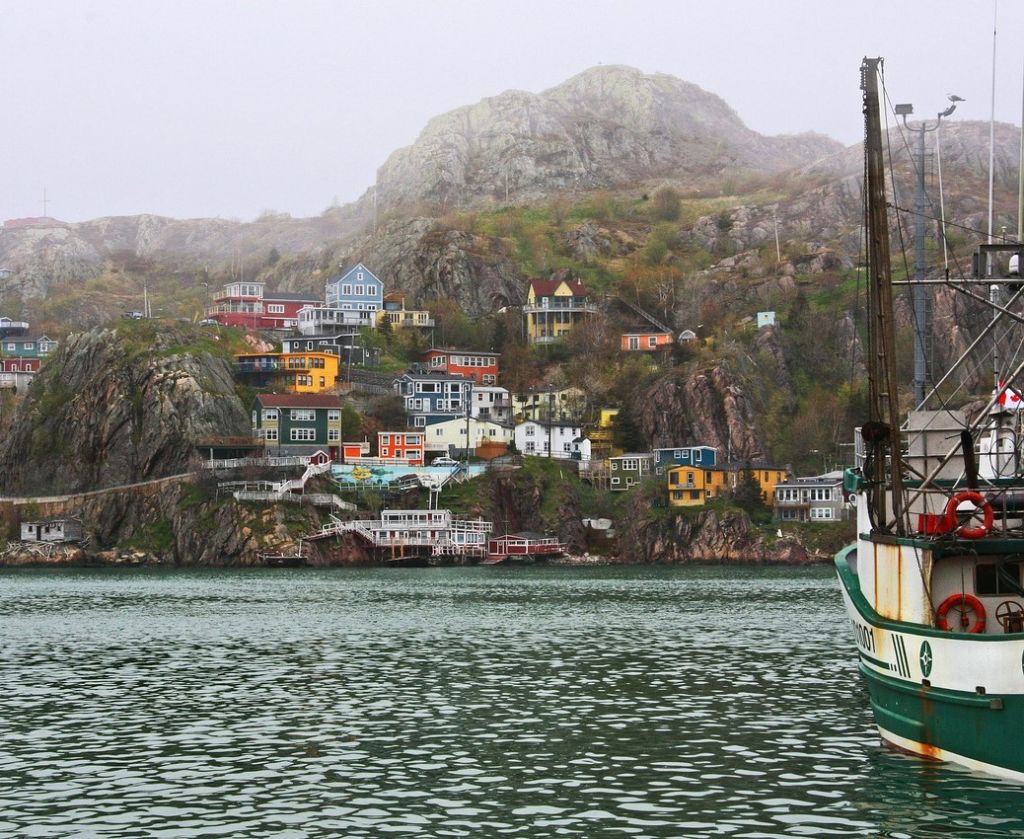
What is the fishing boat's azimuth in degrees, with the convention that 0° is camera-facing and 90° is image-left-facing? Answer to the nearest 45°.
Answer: approximately 135°
